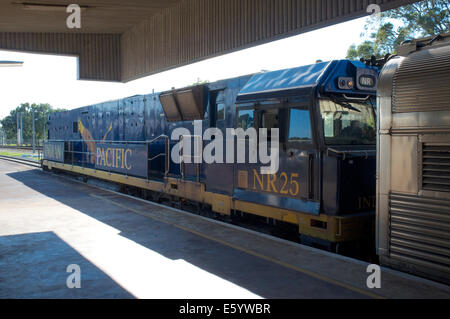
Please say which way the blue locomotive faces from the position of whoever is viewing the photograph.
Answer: facing the viewer and to the right of the viewer

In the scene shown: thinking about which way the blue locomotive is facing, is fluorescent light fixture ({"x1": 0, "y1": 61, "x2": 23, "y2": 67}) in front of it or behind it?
behind

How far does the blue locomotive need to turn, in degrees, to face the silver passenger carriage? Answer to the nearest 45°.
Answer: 0° — it already faces it

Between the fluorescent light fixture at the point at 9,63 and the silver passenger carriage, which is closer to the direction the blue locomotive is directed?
the silver passenger carriage
